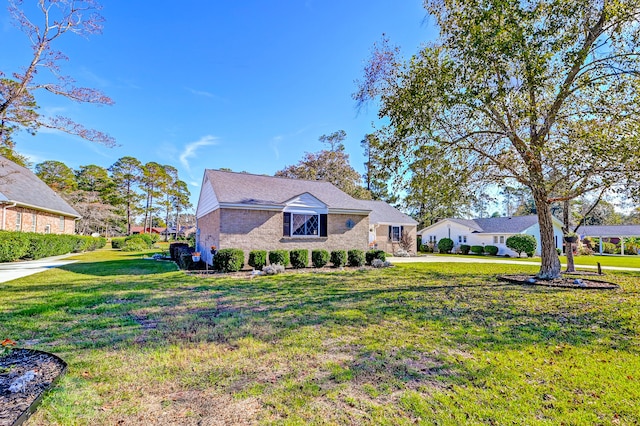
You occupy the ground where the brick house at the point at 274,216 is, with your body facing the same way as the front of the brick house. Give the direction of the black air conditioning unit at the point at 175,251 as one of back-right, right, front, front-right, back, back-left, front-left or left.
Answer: back-right

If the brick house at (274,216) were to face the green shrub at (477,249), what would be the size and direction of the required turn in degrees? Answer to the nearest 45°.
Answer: approximately 135° to its left

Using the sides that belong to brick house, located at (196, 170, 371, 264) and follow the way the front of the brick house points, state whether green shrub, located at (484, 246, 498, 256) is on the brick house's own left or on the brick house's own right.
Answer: on the brick house's own left

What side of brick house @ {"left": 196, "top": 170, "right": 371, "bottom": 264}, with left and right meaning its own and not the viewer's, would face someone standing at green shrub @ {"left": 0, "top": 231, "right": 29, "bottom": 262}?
right

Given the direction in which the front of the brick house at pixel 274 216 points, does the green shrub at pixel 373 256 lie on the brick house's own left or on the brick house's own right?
on the brick house's own left

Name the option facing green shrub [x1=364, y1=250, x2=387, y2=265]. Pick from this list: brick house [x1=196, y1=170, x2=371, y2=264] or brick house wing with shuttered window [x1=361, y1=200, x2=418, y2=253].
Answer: the brick house wing with shuttered window

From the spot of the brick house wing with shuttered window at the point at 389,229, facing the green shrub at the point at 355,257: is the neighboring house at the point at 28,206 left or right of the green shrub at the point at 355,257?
right

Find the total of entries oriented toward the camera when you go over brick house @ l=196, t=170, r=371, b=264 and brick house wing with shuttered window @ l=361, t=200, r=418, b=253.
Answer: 2

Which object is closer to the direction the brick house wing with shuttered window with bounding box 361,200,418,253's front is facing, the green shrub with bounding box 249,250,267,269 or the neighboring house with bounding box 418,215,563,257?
the green shrub

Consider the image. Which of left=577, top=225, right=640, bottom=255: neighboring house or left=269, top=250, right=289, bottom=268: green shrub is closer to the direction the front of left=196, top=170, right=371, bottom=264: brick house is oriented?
the green shrub
